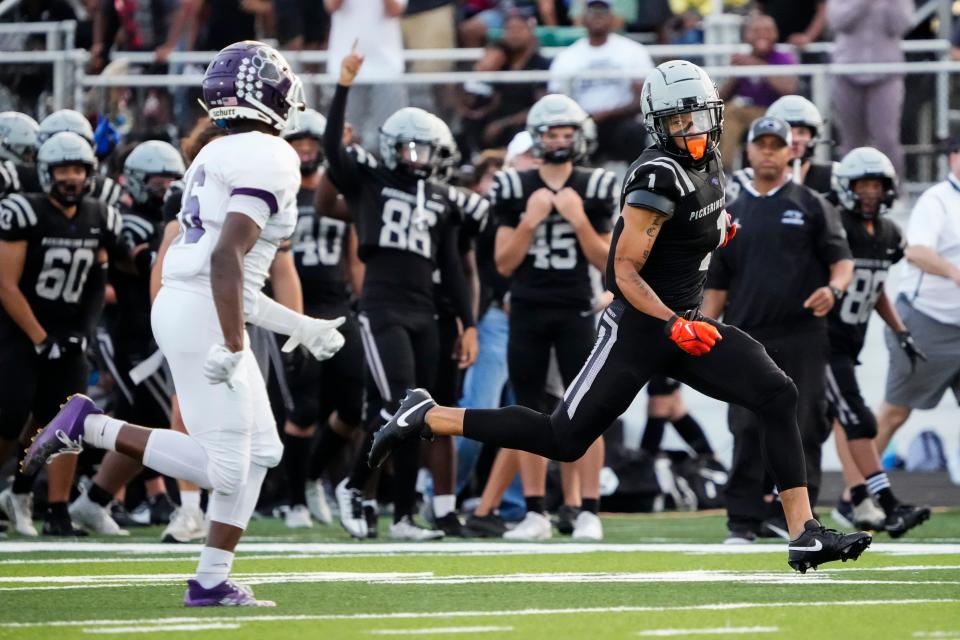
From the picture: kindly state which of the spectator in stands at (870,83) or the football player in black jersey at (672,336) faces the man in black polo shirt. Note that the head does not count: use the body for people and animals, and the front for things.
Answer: the spectator in stands

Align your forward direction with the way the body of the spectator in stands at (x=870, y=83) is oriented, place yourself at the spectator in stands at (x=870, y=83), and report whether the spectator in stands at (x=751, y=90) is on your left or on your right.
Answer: on your right

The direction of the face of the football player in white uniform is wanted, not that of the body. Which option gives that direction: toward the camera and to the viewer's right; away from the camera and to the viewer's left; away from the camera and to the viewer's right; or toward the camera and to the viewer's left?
away from the camera and to the viewer's right

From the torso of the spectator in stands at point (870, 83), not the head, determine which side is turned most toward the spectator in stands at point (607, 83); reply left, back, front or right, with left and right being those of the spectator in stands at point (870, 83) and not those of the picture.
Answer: right

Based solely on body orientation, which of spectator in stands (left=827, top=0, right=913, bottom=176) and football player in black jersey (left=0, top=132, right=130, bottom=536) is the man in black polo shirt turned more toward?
the football player in black jersey

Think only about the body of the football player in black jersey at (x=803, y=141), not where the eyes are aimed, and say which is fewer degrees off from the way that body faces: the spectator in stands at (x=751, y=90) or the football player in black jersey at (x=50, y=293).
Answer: the football player in black jersey

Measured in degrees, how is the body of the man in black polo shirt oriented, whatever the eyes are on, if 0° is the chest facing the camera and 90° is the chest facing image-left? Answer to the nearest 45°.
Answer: approximately 0°

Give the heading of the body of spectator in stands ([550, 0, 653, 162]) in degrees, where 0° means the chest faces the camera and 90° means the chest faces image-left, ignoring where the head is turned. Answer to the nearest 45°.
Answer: approximately 0°

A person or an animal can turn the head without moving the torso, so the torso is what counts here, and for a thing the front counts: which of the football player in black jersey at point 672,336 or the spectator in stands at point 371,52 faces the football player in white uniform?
the spectator in stands
